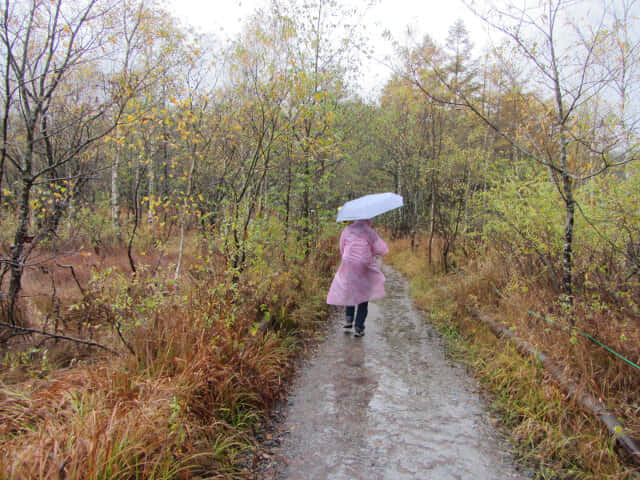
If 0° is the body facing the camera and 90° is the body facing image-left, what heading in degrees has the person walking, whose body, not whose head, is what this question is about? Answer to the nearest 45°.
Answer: approximately 180°

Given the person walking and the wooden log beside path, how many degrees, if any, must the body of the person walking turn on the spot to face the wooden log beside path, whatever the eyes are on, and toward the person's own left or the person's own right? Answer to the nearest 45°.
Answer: approximately 135° to the person's own right

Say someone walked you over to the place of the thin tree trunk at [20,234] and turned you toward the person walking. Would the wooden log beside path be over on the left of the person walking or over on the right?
right

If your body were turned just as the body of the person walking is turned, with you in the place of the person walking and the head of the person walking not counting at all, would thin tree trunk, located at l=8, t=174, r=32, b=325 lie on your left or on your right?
on your left
